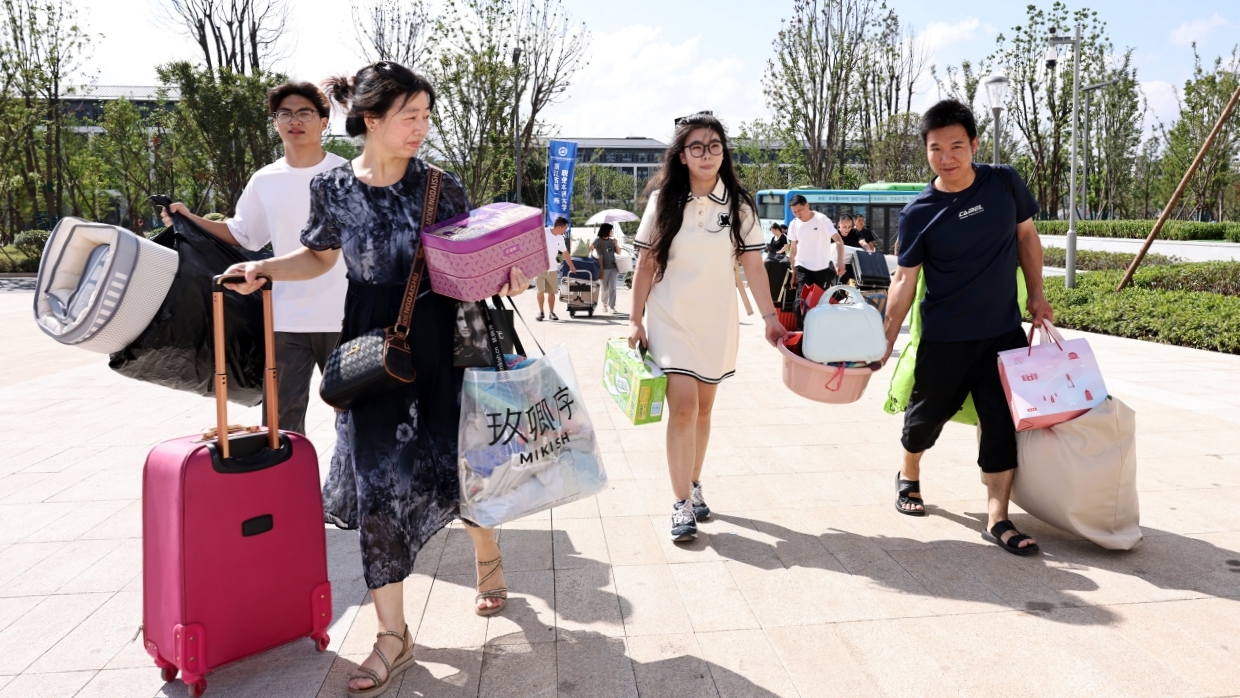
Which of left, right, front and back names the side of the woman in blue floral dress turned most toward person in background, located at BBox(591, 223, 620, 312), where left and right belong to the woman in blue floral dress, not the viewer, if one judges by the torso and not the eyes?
back

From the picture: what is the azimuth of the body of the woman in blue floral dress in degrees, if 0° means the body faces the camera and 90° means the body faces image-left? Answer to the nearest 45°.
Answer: approximately 0°

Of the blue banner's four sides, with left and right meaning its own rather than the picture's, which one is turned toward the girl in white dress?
front

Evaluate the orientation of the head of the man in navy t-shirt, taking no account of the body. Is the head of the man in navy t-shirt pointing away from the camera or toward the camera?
toward the camera

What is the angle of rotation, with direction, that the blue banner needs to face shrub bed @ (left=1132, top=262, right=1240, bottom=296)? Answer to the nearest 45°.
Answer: approximately 45° to its left

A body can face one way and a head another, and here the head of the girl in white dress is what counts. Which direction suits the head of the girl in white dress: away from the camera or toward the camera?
toward the camera

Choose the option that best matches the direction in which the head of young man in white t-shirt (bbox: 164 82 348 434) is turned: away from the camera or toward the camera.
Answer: toward the camera

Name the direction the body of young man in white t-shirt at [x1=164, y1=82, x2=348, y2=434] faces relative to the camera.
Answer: toward the camera

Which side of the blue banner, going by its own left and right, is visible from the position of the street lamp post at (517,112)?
back

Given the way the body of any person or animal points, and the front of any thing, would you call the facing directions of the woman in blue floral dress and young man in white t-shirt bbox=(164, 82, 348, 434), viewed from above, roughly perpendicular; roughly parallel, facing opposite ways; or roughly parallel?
roughly parallel

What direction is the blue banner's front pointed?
toward the camera

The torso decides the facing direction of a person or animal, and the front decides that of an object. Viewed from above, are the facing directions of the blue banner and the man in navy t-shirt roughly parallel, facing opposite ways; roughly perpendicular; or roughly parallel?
roughly parallel
